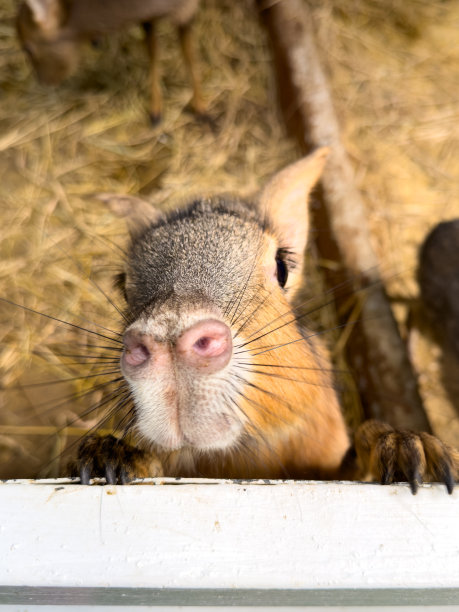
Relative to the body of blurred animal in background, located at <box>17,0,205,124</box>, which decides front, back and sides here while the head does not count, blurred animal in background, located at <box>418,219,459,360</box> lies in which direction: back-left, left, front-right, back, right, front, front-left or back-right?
back-left

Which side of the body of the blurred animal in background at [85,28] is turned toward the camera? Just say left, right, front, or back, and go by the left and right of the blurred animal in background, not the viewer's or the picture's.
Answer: left
